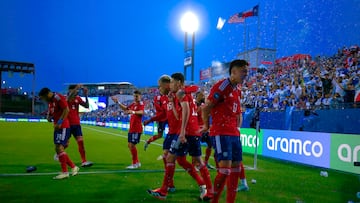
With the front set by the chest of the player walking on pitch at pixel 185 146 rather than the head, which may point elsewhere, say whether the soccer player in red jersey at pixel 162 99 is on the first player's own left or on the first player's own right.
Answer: on the first player's own right

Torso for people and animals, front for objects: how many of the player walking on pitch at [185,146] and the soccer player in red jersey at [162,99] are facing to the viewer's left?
1

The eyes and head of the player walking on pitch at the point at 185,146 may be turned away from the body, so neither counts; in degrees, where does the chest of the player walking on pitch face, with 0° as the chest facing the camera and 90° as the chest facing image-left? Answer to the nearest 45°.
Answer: approximately 90°
